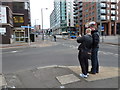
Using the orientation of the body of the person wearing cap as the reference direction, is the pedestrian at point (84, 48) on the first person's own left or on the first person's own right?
on the first person's own left
